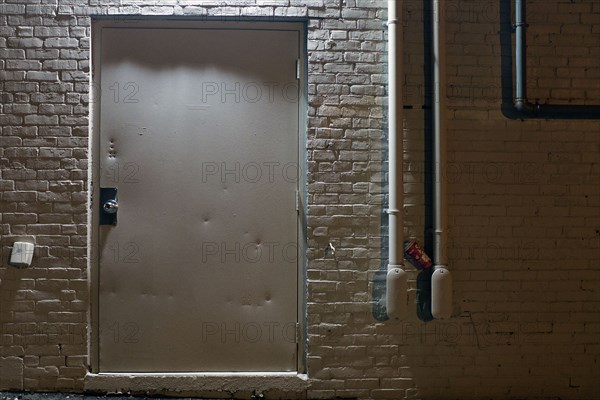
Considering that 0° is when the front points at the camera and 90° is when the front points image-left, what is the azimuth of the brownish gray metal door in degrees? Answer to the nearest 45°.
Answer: approximately 0°

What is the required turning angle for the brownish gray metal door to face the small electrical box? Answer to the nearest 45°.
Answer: approximately 90° to its right

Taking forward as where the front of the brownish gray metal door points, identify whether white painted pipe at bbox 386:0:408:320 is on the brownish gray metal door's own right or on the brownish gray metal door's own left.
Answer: on the brownish gray metal door's own left

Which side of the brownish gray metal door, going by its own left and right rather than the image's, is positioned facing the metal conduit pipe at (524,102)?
left
